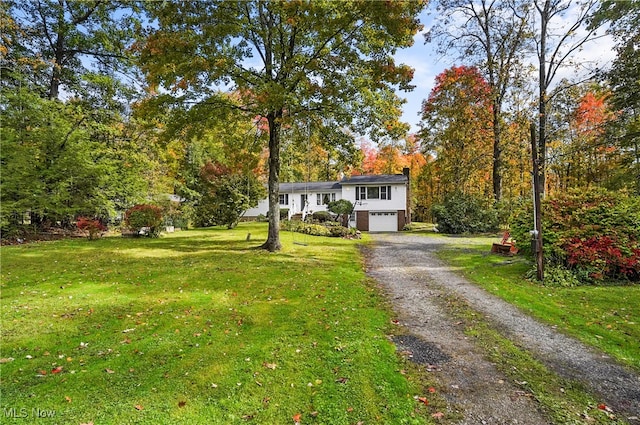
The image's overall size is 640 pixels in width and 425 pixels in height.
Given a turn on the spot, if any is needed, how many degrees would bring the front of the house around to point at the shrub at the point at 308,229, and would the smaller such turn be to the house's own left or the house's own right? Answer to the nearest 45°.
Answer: approximately 45° to the house's own right

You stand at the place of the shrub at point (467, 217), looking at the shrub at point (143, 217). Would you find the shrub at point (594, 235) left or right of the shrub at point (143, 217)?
left

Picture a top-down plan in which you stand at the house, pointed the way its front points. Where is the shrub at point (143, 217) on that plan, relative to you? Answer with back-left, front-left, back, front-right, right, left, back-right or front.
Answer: front-right

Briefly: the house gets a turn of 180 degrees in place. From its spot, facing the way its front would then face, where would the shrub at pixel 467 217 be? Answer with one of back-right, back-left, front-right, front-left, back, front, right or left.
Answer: back-right

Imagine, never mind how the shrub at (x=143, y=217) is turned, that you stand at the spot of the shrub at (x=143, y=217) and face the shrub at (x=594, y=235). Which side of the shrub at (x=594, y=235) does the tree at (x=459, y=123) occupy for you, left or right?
left

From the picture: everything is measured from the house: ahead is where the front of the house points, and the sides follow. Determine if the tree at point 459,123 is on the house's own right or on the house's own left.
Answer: on the house's own left

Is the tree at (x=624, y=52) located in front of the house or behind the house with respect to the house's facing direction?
in front

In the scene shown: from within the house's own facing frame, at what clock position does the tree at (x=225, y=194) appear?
The tree is roughly at 2 o'clock from the house.

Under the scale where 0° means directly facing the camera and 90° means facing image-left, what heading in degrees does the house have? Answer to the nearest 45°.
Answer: approximately 0°
